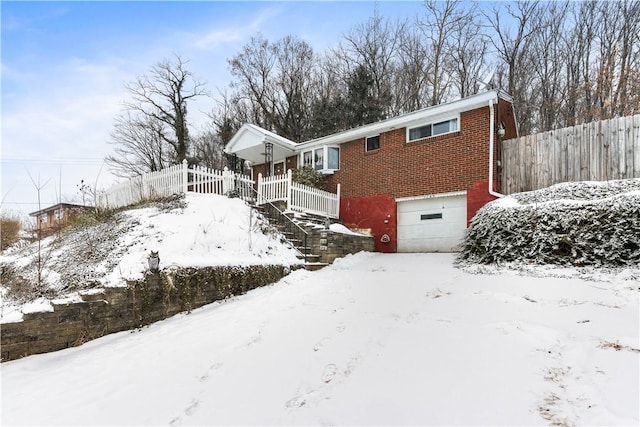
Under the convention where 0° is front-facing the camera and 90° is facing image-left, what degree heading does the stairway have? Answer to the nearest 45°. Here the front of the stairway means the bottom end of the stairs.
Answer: approximately 315°

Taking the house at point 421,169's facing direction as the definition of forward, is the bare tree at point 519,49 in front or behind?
behind

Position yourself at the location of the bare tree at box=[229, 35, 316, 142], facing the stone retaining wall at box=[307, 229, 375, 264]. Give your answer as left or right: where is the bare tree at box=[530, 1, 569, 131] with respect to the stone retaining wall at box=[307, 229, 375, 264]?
left

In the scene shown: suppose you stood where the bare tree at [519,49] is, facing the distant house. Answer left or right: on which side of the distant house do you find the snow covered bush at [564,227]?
left

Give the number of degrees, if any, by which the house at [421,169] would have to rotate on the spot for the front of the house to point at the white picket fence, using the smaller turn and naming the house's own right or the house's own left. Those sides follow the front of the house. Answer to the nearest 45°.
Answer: approximately 45° to the house's own right

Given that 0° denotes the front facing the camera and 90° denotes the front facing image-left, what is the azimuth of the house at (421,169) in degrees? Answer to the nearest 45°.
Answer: approximately 45°

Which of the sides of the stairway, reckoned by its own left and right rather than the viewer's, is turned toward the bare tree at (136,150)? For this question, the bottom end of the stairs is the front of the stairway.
back

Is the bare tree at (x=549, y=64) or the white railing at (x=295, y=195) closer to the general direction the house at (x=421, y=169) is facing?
the white railing

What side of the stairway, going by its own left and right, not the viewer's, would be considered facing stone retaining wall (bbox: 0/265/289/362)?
right

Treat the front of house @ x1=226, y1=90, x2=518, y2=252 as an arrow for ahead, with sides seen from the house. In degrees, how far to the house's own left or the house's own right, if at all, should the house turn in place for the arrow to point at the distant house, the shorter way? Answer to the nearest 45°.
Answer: approximately 45° to the house's own right

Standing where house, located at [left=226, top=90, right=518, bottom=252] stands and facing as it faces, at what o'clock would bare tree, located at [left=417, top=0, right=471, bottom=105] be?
The bare tree is roughly at 5 o'clock from the house.

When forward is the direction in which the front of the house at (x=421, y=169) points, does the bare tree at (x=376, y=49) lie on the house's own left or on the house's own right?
on the house's own right

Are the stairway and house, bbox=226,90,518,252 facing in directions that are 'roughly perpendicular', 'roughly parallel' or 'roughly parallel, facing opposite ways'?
roughly perpendicular
